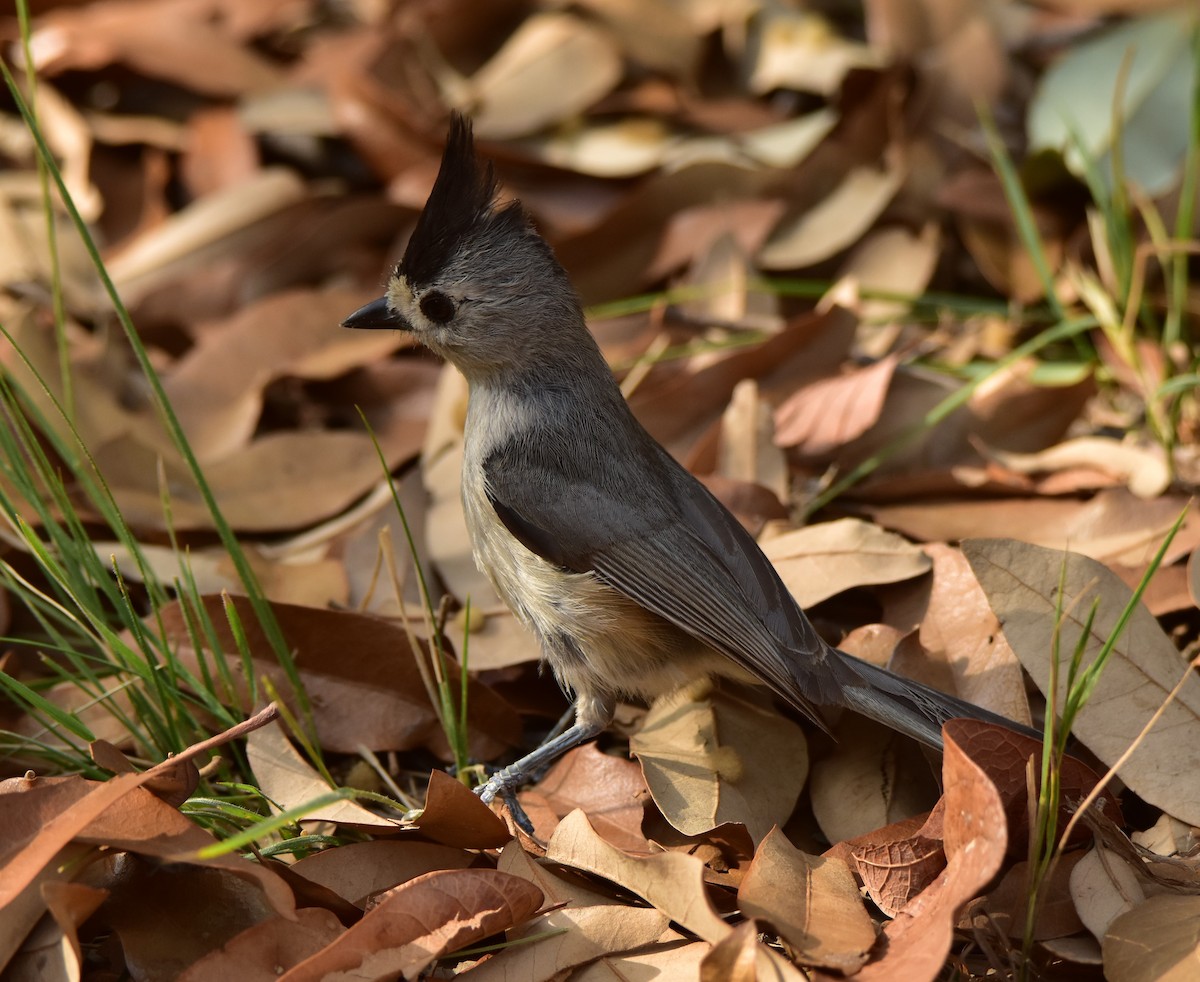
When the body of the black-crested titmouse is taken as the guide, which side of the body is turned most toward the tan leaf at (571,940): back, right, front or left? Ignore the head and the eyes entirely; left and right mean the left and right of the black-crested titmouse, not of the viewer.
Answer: left

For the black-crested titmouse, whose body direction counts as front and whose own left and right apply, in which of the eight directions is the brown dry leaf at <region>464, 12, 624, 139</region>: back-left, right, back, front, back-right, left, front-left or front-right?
right

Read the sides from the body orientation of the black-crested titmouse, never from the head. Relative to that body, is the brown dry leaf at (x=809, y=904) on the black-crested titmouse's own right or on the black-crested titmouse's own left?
on the black-crested titmouse's own left

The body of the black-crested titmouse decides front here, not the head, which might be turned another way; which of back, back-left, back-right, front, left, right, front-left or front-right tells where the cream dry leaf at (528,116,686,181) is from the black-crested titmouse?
right

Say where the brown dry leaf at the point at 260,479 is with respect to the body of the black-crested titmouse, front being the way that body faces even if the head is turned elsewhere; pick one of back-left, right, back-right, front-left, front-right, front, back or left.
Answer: front-right

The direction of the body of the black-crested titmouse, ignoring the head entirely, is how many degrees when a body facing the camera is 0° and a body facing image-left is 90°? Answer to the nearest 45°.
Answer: approximately 90°

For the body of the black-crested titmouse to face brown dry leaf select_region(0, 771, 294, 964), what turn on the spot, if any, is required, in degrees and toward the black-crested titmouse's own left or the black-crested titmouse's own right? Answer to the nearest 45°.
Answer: approximately 45° to the black-crested titmouse's own left

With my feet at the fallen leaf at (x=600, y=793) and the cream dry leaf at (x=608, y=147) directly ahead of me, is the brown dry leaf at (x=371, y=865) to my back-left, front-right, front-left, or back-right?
back-left

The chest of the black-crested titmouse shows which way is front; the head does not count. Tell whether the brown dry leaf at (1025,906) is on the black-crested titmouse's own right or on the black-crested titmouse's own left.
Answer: on the black-crested titmouse's own left

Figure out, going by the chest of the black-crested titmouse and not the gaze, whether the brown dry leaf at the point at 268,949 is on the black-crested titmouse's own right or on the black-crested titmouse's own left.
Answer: on the black-crested titmouse's own left

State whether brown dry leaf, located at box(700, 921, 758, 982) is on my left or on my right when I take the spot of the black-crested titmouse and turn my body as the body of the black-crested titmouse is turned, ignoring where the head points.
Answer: on my left

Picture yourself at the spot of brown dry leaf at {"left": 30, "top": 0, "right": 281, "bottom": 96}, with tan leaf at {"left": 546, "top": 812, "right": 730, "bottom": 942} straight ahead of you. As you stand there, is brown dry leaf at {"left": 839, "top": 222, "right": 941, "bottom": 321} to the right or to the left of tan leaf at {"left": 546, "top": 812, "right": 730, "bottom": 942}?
left

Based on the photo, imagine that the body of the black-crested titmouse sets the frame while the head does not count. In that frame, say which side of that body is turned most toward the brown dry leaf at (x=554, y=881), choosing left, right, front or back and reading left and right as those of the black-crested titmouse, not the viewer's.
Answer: left
